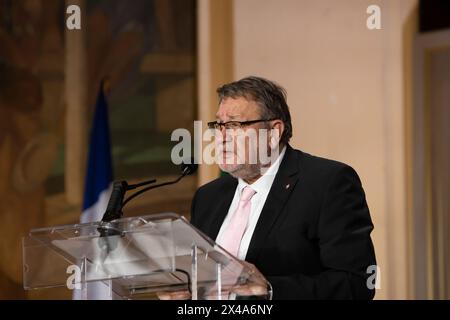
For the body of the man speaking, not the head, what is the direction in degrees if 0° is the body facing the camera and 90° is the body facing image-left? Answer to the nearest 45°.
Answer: approximately 45°

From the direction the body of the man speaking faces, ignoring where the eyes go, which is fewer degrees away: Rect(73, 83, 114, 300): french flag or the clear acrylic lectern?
the clear acrylic lectern

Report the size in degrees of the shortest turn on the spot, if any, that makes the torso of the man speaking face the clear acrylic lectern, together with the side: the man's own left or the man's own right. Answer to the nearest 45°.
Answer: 0° — they already face it

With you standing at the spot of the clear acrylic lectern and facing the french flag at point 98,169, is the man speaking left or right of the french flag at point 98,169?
right

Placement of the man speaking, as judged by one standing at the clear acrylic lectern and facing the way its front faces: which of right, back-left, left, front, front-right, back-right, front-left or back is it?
back

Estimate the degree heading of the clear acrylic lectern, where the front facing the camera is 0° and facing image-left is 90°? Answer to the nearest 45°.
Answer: approximately 45°

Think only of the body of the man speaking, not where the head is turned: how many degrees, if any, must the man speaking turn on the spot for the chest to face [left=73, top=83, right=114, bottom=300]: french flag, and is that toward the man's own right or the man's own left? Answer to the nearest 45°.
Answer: approximately 90° to the man's own right
